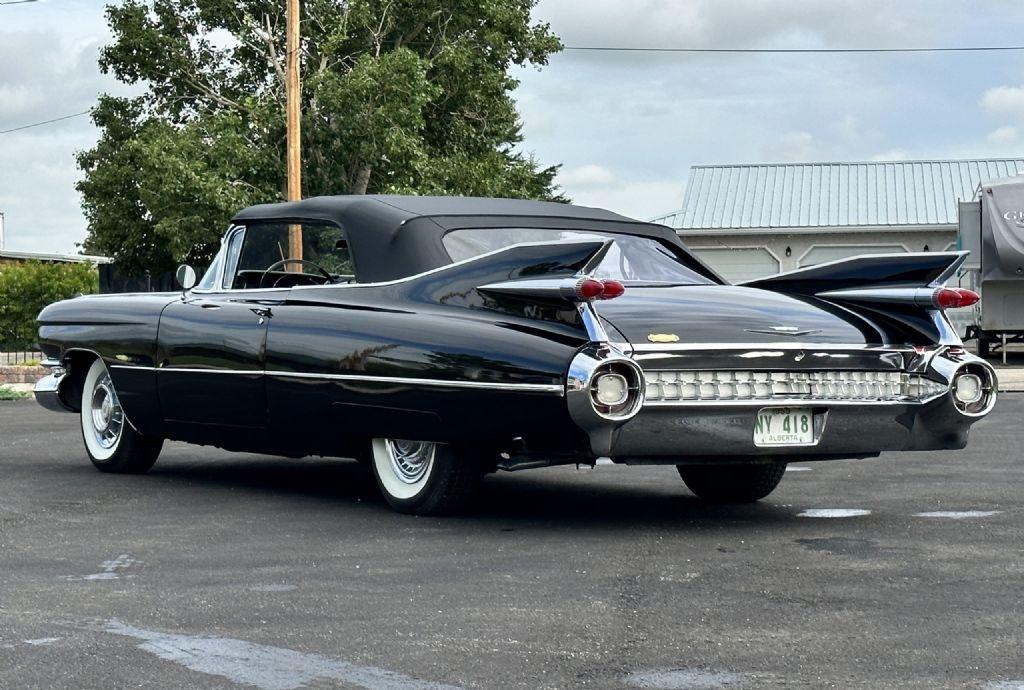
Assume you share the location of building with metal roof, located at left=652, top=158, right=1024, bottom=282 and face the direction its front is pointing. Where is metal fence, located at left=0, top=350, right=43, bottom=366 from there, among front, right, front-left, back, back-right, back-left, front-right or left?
front-right

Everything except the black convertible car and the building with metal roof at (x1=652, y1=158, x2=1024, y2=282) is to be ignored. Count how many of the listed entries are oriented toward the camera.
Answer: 1

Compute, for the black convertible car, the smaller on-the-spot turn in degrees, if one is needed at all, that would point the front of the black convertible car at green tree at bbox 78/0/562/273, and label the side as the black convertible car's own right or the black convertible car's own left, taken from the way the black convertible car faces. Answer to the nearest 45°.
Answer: approximately 45° to the black convertible car's own right

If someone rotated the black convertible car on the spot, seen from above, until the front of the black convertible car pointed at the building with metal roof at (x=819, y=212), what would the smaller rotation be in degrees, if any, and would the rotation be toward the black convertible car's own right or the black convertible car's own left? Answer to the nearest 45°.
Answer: approximately 45° to the black convertible car's own right

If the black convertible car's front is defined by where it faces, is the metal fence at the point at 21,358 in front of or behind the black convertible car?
in front

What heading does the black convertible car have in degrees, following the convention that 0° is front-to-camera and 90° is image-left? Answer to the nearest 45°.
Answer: approximately 135°

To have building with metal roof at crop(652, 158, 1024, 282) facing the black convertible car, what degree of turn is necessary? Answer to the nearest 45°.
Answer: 0° — it already faces it

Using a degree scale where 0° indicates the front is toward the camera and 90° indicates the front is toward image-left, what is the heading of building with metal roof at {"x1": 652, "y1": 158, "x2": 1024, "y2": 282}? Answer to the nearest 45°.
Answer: approximately 0°

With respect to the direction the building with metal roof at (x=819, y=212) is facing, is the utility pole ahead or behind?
ahead

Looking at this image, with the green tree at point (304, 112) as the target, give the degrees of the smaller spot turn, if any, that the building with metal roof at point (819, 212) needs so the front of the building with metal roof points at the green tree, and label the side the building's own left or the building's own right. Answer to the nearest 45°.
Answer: approximately 90° to the building's own right
